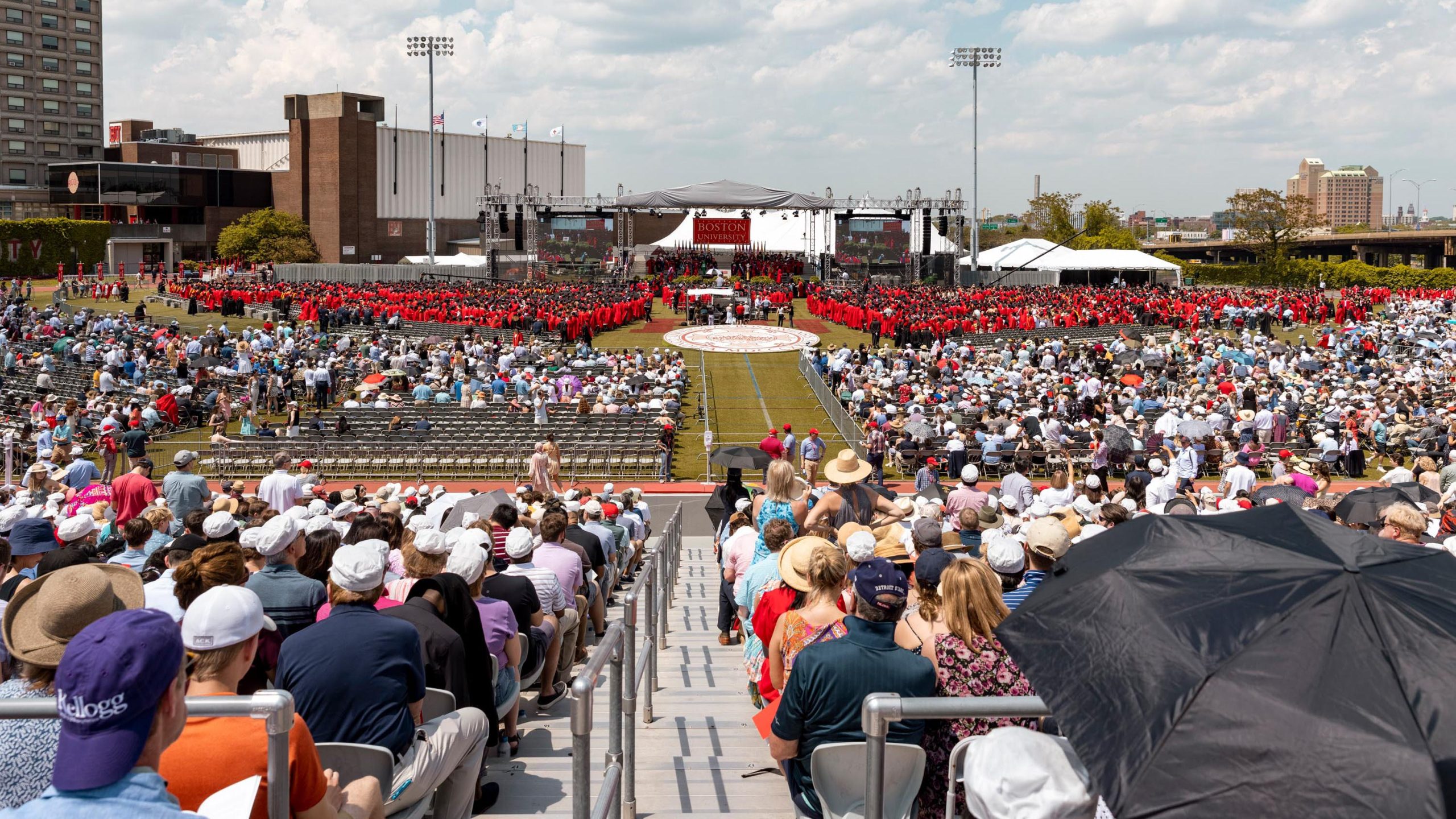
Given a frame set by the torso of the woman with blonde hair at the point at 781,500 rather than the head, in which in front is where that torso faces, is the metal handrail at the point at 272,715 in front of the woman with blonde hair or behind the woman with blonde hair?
behind

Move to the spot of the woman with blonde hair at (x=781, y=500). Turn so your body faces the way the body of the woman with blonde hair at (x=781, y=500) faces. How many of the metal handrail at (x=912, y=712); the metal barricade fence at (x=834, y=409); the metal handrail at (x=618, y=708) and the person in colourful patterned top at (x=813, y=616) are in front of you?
1

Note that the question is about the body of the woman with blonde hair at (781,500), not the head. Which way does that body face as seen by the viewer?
away from the camera

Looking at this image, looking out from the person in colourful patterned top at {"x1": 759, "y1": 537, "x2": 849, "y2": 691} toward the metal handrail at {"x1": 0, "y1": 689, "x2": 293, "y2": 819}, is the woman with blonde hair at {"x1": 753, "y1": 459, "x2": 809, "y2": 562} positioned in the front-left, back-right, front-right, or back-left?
back-right

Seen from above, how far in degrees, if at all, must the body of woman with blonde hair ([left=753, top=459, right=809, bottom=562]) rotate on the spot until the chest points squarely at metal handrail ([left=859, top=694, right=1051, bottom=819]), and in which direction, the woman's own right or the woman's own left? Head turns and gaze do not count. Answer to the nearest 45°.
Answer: approximately 180°

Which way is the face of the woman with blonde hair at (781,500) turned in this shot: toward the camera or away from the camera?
away from the camera

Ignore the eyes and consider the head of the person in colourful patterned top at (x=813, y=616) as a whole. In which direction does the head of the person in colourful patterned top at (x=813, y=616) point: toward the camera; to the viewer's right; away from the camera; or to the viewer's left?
away from the camera

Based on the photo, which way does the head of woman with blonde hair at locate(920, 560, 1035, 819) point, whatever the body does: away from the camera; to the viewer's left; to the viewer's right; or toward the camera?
away from the camera

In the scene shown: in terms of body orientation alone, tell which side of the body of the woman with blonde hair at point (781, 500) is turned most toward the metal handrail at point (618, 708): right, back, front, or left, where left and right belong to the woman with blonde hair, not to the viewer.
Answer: back

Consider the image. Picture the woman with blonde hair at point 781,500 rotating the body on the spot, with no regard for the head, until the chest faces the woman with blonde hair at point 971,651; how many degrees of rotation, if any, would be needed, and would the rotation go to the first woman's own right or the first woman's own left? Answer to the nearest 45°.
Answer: approximately 180°

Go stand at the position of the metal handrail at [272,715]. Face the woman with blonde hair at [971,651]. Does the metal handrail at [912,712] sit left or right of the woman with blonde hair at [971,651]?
right

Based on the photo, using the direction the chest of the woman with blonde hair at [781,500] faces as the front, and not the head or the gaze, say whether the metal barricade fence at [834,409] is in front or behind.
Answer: in front
